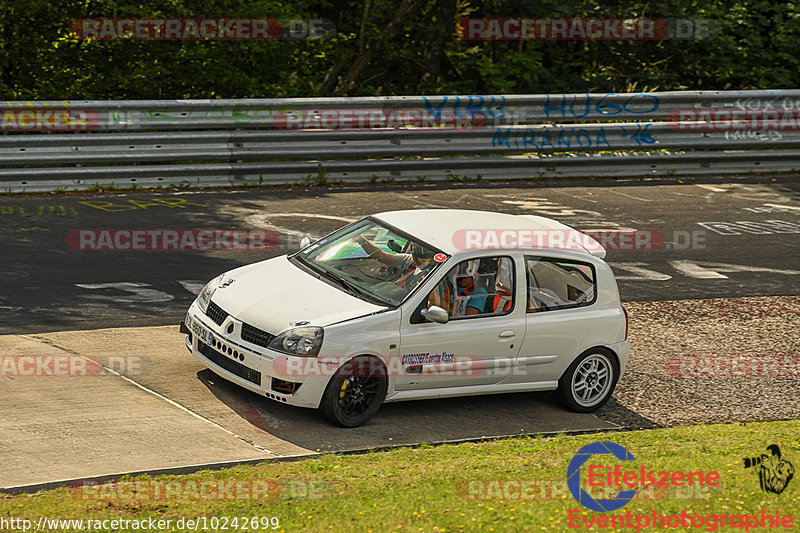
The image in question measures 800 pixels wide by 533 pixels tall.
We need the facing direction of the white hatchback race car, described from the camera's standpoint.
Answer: facing the viewer and to the left of the viewer

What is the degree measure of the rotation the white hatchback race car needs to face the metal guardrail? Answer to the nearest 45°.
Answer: approximately 135° to its right
